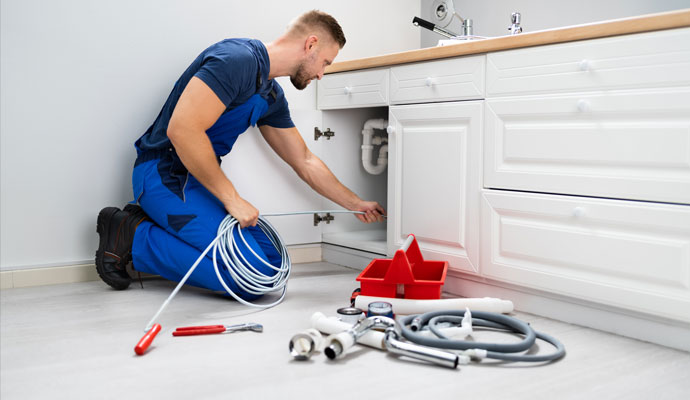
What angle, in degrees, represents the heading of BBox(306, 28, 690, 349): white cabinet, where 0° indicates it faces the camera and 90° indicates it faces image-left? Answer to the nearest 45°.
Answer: approximately 45°

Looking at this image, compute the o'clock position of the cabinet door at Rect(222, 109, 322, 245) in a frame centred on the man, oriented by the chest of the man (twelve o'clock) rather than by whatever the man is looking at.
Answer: The cabinet door is roughly at 10 o'clock from the man.

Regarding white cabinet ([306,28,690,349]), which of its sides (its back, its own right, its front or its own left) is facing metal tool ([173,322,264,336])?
front

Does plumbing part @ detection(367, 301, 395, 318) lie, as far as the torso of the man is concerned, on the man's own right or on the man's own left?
on the man's own right

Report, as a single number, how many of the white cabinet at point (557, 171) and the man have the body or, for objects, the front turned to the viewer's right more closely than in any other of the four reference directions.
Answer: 1

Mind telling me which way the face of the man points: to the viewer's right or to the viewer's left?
to the viewer's right

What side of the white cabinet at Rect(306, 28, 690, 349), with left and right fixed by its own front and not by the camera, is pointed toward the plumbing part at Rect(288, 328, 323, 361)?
front

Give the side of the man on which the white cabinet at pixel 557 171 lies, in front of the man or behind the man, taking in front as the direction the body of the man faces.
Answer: in front

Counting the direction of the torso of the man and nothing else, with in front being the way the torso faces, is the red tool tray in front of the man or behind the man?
in front

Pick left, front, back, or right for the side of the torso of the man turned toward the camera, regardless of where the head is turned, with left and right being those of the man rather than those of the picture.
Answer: right

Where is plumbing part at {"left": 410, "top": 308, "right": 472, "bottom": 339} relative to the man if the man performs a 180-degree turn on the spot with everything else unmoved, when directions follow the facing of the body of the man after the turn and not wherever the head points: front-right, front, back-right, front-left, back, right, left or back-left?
back-left

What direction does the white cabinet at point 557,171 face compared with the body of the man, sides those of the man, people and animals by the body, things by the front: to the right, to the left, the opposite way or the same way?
the opposite way
